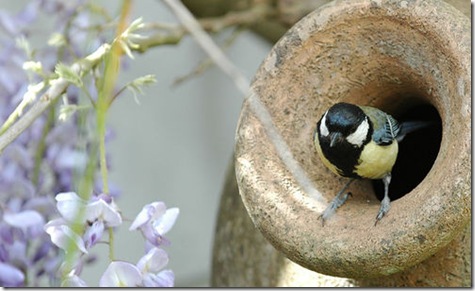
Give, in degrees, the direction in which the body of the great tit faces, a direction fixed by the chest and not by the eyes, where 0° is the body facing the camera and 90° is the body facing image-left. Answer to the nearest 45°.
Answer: approximately 45°

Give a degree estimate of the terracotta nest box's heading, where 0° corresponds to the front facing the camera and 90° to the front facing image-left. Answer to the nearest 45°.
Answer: approximately 45°
